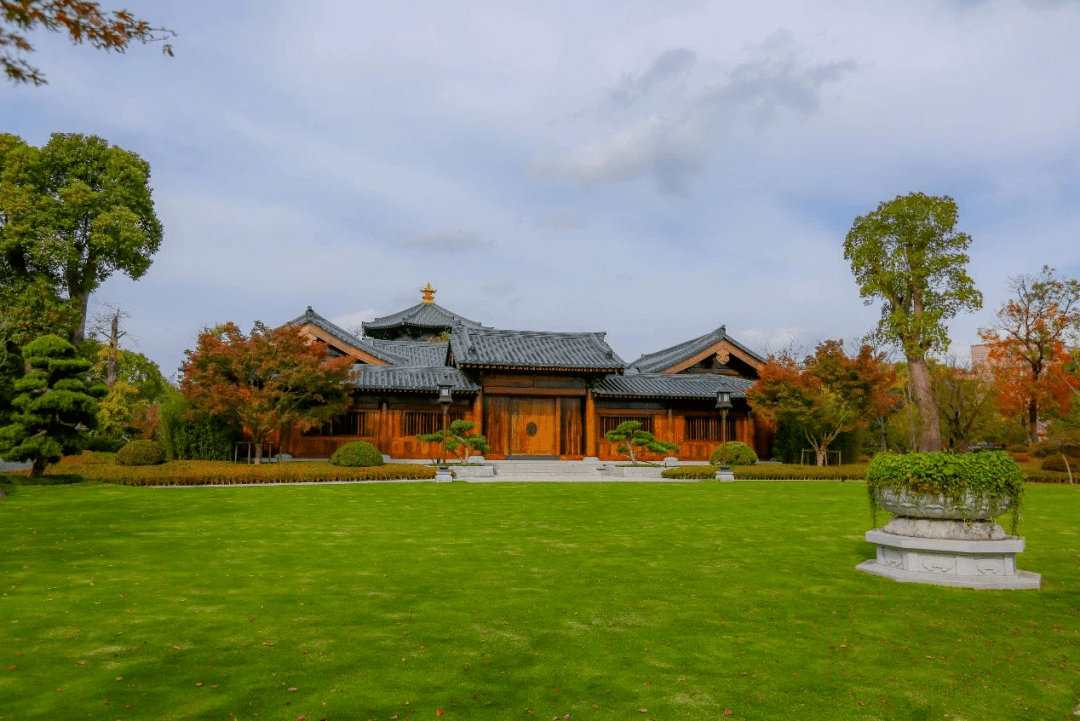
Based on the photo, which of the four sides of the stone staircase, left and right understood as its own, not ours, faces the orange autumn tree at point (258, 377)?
right

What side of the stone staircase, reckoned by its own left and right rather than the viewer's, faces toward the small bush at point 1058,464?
left

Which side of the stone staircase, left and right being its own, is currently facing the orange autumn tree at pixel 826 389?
left

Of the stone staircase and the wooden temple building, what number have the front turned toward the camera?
2

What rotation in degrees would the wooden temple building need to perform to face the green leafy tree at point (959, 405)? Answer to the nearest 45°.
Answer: approximately 90° to its left

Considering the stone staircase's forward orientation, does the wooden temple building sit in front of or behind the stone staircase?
behind

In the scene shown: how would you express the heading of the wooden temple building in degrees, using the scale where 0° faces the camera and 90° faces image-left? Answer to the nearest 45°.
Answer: approximately 0°

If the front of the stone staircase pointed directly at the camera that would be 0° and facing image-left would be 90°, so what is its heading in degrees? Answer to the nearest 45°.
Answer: approximately 0°

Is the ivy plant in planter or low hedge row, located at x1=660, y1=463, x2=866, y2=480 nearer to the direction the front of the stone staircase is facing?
the ivy plant in planter

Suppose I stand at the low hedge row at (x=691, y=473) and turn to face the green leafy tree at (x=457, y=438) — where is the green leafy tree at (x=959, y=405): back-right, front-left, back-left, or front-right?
back-right

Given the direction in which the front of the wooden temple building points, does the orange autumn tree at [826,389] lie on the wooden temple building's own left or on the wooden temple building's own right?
on the wooden temple building's own left

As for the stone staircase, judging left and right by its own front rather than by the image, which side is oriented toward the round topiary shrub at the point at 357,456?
right
